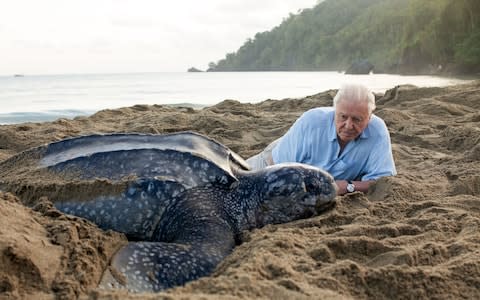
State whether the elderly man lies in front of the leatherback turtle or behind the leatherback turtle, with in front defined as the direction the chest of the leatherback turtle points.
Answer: in front

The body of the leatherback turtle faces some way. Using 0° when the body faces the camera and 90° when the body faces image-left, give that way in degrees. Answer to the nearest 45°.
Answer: approximately 270°
